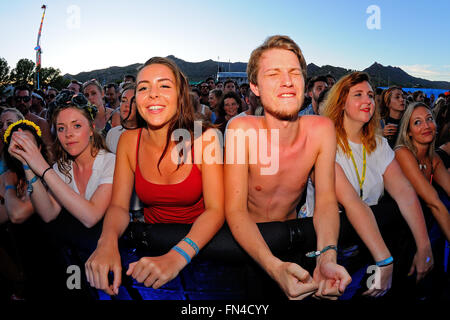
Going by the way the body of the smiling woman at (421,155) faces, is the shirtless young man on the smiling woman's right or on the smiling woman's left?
on the smiling woman's right

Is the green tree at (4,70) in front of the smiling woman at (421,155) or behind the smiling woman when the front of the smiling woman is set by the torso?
behind

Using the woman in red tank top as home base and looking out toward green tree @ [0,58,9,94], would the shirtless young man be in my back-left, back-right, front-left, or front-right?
back-right

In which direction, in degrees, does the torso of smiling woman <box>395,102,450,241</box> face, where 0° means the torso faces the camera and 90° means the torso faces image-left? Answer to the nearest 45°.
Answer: approximately 315°

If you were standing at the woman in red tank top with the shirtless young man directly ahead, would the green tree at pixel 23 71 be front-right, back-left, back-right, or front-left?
back-left

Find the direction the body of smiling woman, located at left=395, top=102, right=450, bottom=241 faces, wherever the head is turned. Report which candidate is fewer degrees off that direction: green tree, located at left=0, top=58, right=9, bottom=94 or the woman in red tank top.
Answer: the woman in red tank top

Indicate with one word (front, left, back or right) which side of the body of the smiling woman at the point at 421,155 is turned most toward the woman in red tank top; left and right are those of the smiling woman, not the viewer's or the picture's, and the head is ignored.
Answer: right
